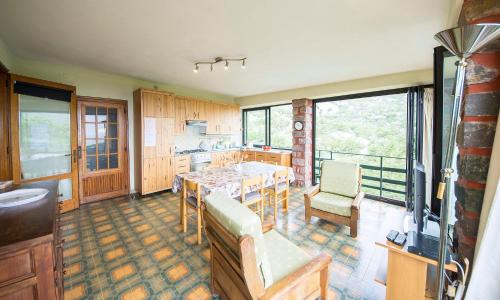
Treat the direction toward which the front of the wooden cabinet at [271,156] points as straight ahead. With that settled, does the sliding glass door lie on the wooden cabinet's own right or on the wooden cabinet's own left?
on the wooden cabinet's own left

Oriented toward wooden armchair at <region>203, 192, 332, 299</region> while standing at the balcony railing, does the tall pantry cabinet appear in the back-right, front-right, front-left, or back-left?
front-right

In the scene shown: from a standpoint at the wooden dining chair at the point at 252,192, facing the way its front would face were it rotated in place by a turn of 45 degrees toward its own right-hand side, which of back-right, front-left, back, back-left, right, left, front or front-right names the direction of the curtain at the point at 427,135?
right

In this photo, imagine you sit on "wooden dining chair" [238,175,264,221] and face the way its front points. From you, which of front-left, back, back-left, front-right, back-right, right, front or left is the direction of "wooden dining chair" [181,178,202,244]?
front-left

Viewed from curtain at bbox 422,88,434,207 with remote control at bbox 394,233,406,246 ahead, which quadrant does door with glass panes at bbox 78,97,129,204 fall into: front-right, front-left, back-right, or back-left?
front-right

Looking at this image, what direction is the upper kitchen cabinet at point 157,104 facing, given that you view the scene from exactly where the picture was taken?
facing the viewer and to the right of the viewer

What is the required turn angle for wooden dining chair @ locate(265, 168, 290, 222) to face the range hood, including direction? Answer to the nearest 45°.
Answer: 0° — it already faces it

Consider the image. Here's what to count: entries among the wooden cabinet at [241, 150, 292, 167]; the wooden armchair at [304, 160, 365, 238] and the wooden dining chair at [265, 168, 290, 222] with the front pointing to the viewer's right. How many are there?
0

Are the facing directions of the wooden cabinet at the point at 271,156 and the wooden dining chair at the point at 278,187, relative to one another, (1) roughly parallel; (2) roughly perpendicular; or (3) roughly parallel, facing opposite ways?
roughly perpendicular

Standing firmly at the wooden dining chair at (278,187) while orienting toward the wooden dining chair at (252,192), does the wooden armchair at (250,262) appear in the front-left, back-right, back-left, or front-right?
front-left

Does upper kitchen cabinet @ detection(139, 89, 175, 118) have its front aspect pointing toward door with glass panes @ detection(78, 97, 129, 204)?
no

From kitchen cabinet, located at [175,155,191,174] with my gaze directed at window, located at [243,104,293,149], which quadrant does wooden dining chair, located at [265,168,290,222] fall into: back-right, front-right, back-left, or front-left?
front-right

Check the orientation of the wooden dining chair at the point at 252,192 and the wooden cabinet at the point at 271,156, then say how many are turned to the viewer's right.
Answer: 0

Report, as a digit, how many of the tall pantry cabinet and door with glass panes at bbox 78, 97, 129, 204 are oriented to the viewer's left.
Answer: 0

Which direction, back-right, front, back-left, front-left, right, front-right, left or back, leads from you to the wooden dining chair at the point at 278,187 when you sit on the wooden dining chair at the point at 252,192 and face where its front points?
right

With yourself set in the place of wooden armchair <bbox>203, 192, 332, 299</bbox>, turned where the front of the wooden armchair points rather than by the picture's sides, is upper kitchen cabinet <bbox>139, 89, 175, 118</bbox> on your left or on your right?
on your left

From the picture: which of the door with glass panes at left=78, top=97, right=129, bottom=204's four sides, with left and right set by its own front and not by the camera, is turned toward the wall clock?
left

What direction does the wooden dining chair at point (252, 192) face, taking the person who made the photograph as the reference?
facing away from the viewer and to the left of the viewer
